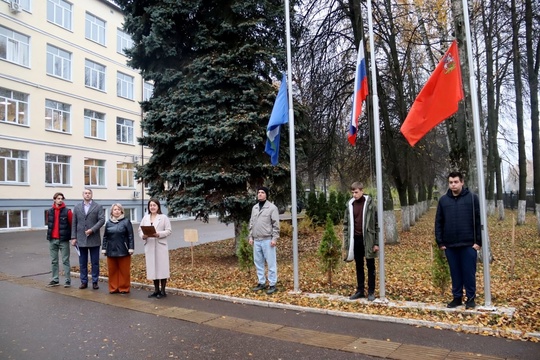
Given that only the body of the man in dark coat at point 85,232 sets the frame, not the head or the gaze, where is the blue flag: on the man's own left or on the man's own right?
on the man's own left

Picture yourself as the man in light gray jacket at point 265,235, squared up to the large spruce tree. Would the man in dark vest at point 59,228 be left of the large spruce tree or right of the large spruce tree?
left

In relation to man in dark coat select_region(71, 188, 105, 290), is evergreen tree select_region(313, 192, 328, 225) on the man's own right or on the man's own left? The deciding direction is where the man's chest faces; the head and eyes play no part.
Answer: on the man's own left

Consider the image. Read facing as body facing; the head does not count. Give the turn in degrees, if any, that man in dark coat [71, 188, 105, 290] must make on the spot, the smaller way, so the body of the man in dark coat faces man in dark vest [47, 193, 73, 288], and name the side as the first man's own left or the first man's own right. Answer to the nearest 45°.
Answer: approximately 135° to the first man's own right

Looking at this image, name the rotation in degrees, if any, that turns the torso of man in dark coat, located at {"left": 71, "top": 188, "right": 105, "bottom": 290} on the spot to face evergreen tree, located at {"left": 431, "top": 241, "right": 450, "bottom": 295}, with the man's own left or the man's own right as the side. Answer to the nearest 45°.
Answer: approximately 45° to the man's own left

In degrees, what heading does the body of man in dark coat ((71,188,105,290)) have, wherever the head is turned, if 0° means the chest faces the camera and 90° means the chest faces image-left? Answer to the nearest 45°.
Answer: approximately 0°

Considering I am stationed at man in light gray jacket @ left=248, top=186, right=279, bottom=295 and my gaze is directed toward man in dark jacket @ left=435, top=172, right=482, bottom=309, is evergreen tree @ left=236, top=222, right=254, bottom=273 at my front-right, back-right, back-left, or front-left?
back-left

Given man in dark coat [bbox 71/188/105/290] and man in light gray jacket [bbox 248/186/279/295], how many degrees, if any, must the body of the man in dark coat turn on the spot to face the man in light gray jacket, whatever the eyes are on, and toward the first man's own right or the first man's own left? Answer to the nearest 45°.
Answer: approximately 45° to the first man's own left

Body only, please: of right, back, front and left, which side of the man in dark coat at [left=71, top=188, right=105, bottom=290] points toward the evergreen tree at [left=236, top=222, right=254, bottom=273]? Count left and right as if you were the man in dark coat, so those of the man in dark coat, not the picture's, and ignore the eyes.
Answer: left

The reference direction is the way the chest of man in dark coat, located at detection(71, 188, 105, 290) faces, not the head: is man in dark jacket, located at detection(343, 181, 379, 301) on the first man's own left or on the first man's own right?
on the first man's own left
